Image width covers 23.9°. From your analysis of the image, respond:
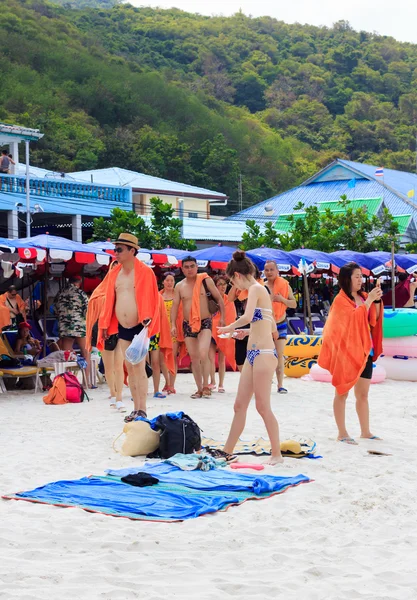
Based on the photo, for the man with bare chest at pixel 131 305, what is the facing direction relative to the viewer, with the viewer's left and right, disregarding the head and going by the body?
facing the viewer and to the left of the viewer

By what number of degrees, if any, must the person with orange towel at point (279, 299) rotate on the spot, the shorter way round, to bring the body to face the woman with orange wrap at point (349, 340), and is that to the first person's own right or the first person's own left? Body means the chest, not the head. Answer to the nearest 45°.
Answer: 0° — they already face them

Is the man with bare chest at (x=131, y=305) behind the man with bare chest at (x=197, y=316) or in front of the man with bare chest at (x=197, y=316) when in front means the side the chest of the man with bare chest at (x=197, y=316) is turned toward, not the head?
in front

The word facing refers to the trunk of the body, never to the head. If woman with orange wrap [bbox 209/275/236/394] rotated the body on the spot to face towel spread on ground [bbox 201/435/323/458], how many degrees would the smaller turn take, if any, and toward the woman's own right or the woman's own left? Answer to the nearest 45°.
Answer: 0° — they already face it

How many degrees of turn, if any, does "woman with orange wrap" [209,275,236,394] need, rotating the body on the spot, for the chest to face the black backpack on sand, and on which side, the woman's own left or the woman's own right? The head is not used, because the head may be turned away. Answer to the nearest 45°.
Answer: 0° — they already face it

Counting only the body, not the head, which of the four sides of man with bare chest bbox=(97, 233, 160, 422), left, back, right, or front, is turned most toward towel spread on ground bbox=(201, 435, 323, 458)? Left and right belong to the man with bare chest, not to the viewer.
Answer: left

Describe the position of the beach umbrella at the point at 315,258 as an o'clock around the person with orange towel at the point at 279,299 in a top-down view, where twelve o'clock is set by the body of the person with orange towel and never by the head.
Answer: The beach umbrella is roughly at 6 o'clock from the person with orange towel.

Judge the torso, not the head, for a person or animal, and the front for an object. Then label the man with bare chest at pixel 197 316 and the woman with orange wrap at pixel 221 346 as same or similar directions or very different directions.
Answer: same or similar directions

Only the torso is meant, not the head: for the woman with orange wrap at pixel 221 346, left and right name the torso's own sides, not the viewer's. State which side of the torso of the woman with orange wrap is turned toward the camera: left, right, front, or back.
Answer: front

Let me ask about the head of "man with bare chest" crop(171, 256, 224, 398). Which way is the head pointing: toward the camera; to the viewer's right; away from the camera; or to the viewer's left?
toward the camera

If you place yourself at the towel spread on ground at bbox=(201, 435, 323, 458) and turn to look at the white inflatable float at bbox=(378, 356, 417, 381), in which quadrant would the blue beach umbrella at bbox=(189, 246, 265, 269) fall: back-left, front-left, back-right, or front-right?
front-left

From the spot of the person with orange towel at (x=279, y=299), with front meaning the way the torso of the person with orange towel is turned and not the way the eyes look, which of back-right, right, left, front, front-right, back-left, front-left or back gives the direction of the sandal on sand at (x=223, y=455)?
front

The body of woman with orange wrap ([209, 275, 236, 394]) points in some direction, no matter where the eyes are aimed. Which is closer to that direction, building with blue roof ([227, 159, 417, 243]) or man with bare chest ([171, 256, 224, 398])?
the man with bare chest

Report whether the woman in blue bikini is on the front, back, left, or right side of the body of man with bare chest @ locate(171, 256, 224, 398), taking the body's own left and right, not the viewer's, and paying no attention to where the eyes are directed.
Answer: front

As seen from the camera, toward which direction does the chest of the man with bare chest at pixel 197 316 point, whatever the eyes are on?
toward the camera

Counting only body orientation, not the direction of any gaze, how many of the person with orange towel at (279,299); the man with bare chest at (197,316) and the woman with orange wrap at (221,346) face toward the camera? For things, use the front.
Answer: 3

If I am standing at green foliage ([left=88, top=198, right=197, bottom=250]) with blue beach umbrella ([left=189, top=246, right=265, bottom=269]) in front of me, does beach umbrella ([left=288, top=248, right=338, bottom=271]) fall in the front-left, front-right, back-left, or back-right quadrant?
front-left

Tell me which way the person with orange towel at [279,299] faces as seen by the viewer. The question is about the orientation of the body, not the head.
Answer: toward the camera
